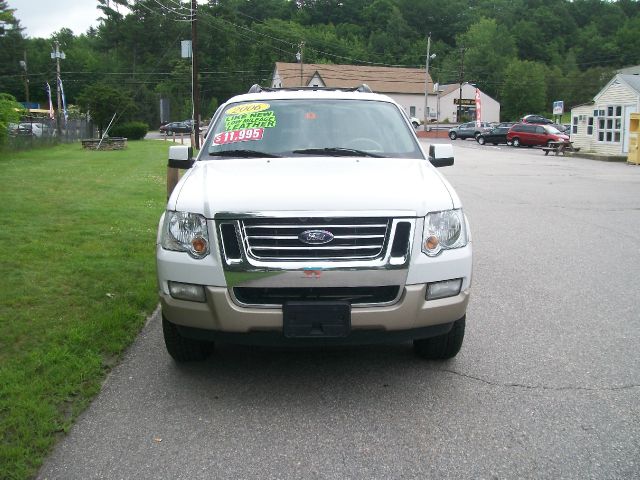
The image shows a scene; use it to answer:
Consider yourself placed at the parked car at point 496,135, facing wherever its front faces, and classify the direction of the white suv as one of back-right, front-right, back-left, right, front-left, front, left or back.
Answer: left

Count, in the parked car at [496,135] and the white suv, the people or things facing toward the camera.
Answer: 1

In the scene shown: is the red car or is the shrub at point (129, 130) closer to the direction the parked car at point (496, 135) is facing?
the shrub

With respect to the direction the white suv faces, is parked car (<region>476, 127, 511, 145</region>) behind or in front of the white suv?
behind

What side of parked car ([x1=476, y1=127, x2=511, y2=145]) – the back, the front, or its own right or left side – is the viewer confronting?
left

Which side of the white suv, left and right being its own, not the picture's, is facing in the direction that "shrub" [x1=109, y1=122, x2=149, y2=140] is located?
back

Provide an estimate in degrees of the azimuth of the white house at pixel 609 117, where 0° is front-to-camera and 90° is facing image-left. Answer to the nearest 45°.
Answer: approximately 45°

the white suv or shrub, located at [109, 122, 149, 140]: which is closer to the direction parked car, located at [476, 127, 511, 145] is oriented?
the shrub

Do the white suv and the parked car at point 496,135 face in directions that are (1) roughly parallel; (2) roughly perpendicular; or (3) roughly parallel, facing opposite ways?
roughly perpendicular
